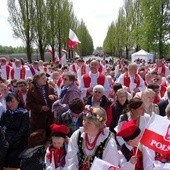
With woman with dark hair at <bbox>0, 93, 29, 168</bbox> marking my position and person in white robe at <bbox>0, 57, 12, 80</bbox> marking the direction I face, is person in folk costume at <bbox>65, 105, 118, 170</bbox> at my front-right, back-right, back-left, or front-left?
back-right

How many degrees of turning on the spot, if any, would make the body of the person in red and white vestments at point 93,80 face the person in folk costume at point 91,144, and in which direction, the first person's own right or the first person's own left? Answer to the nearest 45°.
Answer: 0° — they already face them

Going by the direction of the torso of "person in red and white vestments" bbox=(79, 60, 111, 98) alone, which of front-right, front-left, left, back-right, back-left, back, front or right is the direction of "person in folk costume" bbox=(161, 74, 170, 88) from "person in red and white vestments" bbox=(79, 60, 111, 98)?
left

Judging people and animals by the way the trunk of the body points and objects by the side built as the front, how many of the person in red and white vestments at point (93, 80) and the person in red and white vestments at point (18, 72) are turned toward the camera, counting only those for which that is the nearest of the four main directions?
2

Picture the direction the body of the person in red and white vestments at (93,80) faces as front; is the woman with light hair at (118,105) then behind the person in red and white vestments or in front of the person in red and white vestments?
in front

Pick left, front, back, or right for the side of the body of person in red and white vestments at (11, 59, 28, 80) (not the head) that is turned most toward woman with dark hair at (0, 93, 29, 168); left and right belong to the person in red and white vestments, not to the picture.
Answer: front

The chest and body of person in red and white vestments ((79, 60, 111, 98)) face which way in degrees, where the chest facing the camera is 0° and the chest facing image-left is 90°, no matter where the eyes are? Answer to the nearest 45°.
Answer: approximately 0°

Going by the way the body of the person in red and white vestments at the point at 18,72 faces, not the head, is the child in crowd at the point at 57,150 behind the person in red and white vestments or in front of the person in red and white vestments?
in front

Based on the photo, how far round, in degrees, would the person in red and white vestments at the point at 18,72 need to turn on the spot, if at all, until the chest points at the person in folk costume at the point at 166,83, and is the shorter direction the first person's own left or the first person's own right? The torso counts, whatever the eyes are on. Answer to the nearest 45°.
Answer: approximately 45° to the first person's own left
